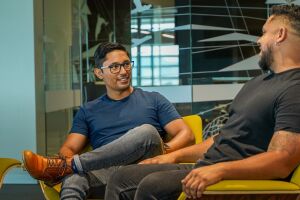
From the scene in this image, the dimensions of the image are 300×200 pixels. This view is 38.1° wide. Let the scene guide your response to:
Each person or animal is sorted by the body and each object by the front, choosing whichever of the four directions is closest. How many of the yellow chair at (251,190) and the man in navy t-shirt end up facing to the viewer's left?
1

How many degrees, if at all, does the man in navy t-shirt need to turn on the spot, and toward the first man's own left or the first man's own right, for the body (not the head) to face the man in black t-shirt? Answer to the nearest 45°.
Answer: approximately 45° to the first man's own left

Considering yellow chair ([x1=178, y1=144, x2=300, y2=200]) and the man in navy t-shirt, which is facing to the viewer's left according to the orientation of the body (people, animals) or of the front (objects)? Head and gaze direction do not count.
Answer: the yellow chair

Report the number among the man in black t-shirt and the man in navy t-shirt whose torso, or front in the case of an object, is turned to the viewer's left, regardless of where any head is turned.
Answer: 1

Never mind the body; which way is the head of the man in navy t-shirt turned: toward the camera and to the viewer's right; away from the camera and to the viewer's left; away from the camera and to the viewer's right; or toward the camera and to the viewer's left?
toward the camera and to the viewer's right

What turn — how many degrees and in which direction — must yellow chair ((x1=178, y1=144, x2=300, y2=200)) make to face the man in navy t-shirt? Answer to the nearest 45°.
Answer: approximately 45° to its right

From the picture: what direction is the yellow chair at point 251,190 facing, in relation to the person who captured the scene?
facing to the left of the viewer

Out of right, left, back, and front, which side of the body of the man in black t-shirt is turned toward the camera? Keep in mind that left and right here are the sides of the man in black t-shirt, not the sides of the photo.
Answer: left

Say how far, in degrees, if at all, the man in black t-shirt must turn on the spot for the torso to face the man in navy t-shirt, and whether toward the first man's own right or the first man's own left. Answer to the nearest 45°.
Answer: approximately 45° to the first man's own right

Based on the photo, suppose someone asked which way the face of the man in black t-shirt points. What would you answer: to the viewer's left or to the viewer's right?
to the viewer's left
